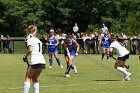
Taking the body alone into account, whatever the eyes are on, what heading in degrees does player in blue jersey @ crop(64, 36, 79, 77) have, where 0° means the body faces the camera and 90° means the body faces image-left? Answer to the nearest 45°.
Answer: approximately 45°

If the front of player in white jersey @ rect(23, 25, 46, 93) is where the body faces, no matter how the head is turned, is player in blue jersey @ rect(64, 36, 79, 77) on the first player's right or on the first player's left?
on the first player's right

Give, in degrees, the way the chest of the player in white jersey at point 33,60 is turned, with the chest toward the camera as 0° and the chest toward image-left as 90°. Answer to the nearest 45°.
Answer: approximately 135°
